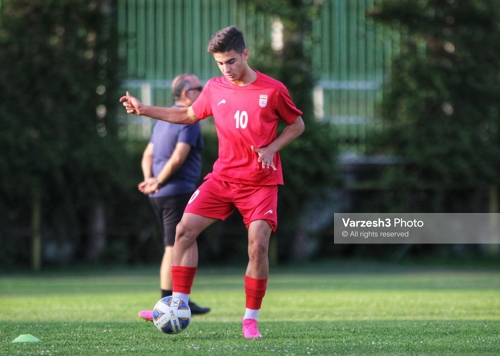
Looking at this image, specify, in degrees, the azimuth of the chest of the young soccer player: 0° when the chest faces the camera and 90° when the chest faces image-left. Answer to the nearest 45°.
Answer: approximately 0°

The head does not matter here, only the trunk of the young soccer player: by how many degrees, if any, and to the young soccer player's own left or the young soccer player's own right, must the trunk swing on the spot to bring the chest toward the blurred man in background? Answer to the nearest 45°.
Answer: approximately 180°
